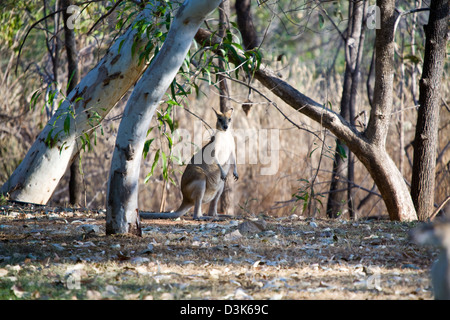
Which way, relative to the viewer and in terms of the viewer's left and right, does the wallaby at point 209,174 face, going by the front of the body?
facing the viewer and to the right of the viewer

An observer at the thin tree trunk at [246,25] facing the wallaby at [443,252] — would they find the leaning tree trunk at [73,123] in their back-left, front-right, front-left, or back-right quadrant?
front-right

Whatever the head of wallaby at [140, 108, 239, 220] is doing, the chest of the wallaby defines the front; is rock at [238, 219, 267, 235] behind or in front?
in front

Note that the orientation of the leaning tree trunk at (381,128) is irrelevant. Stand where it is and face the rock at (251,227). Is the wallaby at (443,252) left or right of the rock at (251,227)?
left

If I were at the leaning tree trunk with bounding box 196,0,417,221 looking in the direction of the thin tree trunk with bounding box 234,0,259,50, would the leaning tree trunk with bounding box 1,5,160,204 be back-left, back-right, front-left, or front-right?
front-left

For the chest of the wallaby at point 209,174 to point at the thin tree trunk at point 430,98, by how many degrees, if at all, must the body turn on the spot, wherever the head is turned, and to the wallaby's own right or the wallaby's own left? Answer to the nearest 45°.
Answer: approximately 45° to the wallaby's own left

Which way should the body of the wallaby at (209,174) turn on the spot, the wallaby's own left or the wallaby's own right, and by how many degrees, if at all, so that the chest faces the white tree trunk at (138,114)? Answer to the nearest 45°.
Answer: approximately 45° to the wallaby's own right
